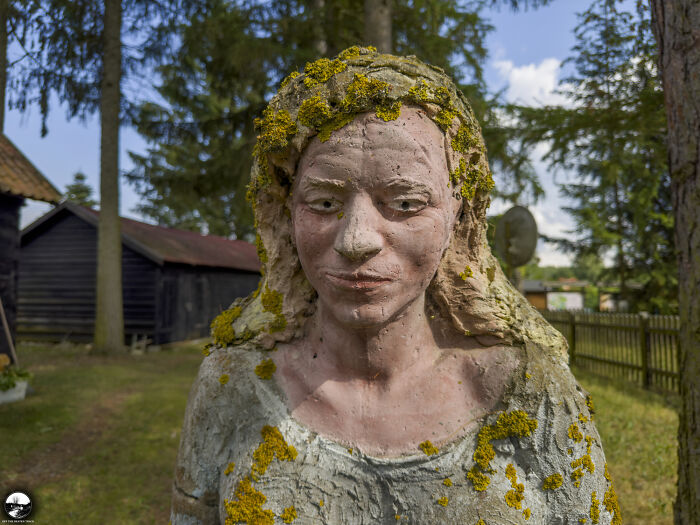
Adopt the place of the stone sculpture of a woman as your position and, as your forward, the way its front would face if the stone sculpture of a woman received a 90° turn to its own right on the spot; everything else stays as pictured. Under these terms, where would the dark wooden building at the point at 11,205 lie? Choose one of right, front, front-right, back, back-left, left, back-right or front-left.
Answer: front-right

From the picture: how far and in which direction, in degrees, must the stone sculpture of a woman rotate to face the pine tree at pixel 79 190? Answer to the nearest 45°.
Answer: approximately 135° to its right

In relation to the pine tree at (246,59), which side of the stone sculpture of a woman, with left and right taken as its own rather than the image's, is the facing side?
back

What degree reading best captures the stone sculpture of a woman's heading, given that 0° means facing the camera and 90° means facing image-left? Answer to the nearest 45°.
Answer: approximately 0°
